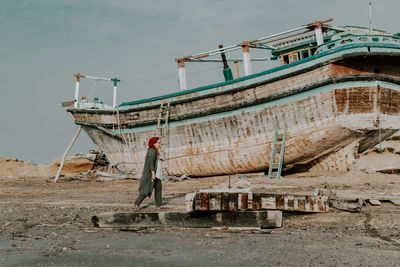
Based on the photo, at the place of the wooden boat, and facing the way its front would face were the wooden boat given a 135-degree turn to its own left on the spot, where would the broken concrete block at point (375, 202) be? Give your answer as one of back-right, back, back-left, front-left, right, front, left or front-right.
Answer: front

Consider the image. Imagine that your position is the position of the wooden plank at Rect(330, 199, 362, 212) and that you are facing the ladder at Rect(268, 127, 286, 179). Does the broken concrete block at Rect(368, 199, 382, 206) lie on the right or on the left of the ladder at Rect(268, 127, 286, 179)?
right

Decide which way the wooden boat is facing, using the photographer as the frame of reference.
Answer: facing away from the viewer and to the left of the viewer

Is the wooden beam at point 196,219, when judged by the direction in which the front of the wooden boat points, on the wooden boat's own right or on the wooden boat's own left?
on the wooden boat's own left

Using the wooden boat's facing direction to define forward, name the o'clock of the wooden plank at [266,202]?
The wooden plank is roughly at 8 o'clock from the wooden boat.
